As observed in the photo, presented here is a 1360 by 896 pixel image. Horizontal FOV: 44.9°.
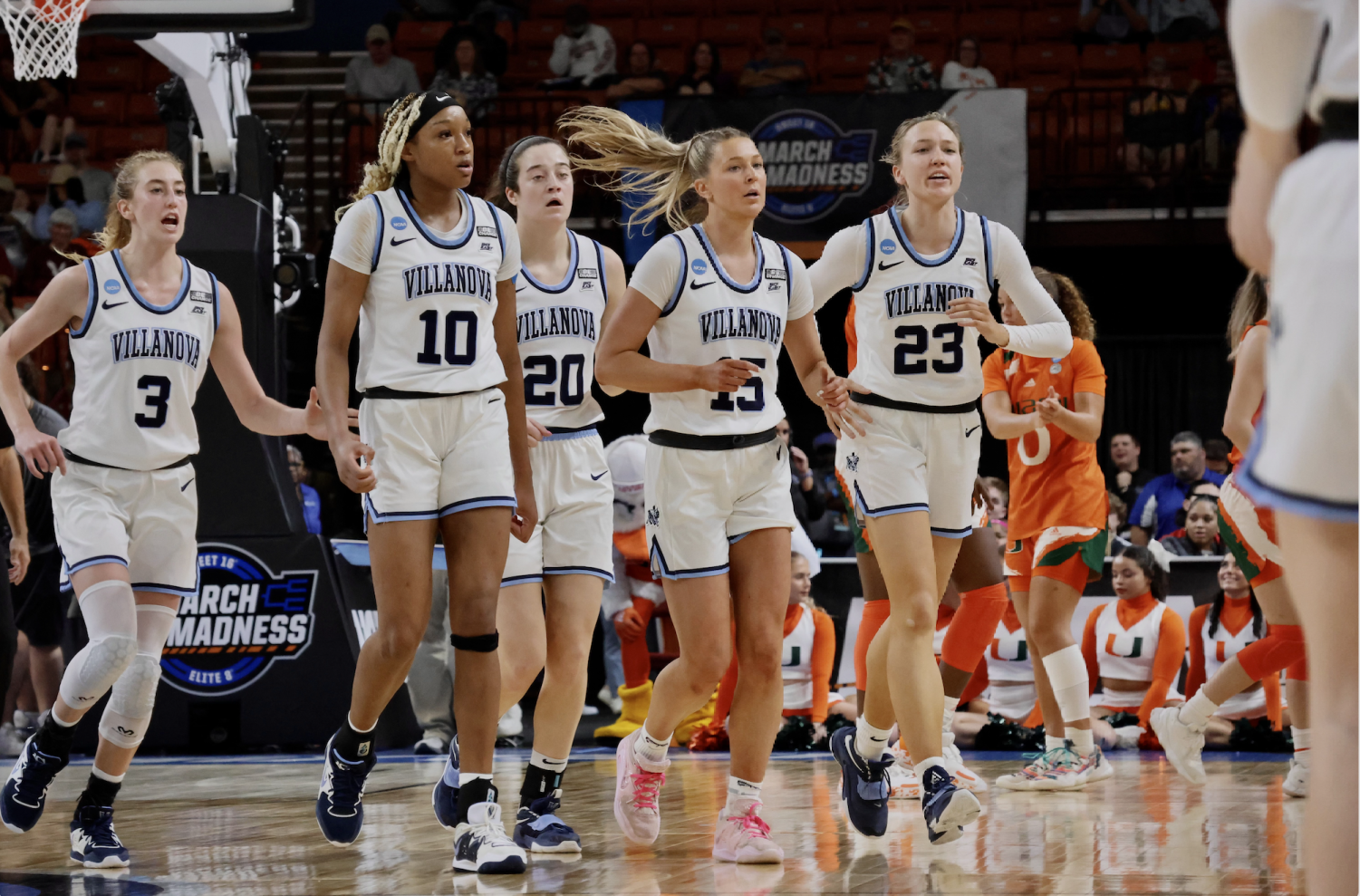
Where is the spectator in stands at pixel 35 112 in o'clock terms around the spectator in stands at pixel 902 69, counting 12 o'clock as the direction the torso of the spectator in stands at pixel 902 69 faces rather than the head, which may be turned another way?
the spectator in stands at pixel 35 112 is roughly at 3 o'clock from the spectator in stands at pixel 902 69.

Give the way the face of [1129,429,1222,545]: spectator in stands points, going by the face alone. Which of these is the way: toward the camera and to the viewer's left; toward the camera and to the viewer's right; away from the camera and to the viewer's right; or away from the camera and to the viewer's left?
toward the camera and to the viewer's left

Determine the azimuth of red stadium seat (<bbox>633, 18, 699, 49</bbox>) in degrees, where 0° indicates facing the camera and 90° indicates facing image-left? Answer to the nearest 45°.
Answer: approximately 0°

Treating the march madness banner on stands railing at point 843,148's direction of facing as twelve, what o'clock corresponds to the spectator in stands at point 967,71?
The spectator in stands is roughly at 7 o'clock from the march madness banner on stands railing.

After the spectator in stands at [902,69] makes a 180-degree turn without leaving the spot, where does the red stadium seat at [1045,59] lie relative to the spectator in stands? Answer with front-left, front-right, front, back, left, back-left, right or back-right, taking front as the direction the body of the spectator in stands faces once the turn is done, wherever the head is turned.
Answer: front-right

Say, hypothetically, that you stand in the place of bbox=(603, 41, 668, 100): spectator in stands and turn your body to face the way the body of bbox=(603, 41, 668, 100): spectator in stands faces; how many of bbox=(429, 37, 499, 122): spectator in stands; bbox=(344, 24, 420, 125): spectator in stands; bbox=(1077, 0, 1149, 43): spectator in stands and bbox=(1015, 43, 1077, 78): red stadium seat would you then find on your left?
2

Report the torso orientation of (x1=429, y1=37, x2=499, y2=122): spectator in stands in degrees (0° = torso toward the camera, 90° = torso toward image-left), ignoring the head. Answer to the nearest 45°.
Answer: approximately 0°

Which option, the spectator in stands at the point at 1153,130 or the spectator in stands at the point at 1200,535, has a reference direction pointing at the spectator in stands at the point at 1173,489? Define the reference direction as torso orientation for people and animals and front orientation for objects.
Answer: the spectator in stands at the point at 1153,130

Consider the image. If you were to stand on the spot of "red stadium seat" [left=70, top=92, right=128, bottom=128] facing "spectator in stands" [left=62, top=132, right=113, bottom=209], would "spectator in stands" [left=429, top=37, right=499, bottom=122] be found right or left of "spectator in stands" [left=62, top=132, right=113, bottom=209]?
left
